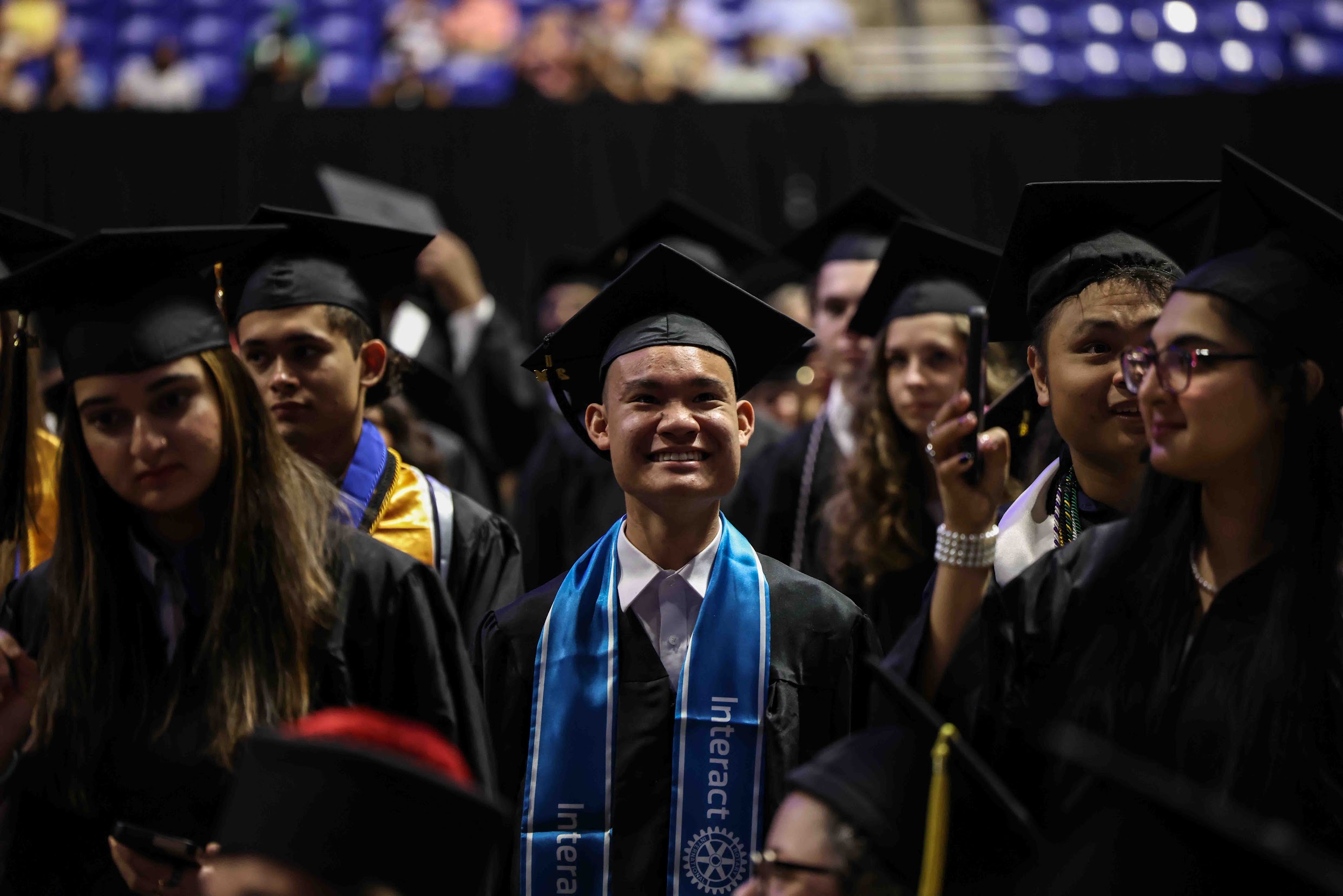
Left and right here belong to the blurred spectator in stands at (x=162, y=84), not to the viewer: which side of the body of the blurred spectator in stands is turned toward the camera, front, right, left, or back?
front

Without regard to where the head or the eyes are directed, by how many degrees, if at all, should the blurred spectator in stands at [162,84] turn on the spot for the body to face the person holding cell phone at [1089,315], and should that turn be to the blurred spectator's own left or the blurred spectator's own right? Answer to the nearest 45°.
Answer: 0° — they already face them

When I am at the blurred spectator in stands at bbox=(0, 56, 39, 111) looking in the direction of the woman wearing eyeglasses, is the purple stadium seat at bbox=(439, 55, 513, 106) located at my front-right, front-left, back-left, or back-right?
front-left

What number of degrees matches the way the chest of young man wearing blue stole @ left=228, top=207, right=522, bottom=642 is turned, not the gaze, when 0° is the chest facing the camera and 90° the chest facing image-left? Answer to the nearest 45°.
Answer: approximately 45°

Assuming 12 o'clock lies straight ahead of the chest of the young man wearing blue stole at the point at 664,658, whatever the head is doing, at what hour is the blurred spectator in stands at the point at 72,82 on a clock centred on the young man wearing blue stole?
The blurred spectator in stands is roughly at 5 o'clock from the young man wearing blue stole.

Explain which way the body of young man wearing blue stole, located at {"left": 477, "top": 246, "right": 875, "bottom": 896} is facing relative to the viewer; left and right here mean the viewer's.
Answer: facing the viewer

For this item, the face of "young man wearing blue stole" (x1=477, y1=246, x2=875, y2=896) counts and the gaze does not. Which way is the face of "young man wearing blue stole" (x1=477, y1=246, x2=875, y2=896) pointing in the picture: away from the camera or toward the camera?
toward the camera

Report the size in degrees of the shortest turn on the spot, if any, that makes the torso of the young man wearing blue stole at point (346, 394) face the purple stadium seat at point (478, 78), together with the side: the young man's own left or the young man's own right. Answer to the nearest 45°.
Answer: approximately 135° to the young man's own right

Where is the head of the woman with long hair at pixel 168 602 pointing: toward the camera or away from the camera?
toward the camera

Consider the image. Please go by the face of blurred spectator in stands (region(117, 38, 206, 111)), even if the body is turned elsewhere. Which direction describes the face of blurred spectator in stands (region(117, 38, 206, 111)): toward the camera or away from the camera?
toward the camera

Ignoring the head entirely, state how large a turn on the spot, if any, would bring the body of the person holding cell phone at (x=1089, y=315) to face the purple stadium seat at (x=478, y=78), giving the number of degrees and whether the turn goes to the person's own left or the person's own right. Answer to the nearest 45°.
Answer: approximately 180°

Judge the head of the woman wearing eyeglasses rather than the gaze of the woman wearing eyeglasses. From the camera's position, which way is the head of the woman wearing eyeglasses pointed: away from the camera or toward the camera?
toward the camera
